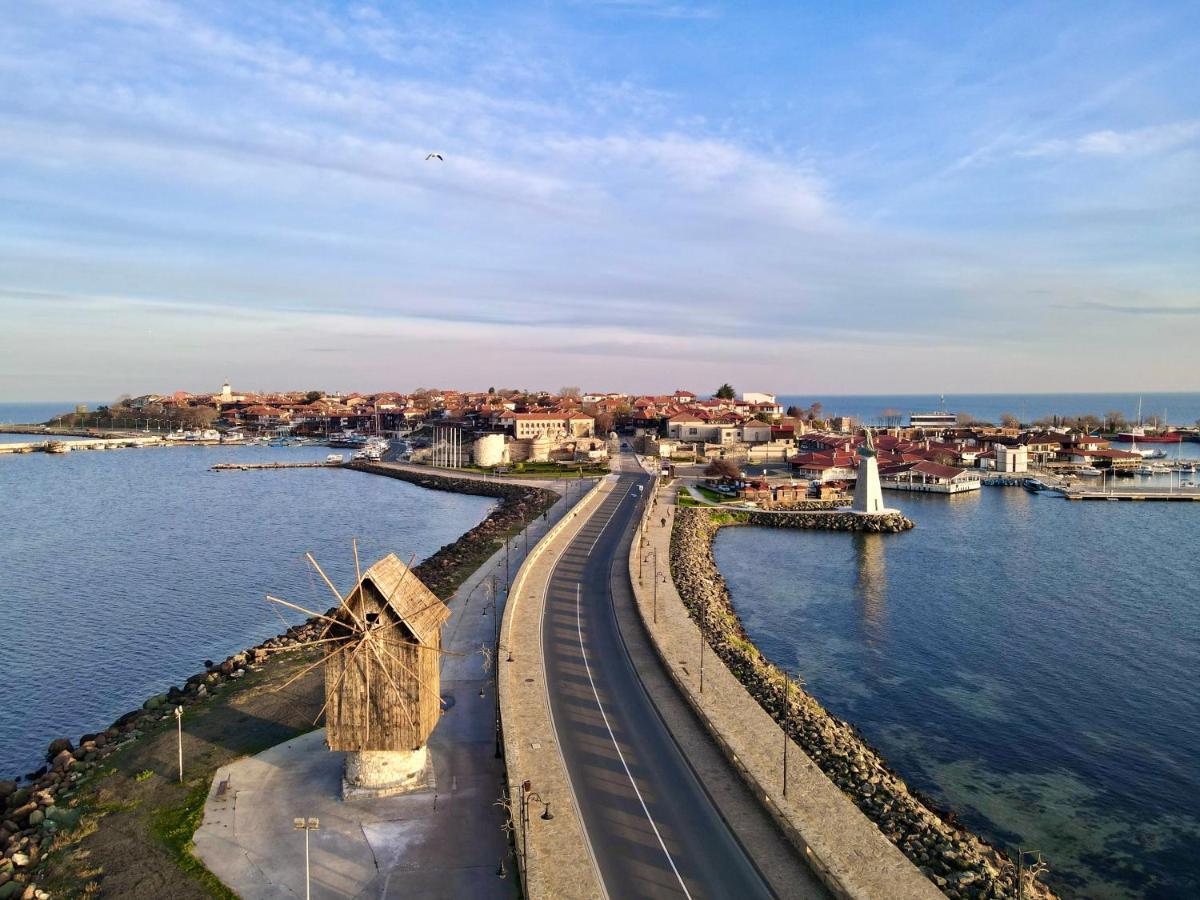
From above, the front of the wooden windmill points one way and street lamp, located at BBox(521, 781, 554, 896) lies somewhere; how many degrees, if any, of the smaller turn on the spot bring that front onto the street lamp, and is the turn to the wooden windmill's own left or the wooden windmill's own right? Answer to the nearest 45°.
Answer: approximately 90° to the wooden windmill's own left

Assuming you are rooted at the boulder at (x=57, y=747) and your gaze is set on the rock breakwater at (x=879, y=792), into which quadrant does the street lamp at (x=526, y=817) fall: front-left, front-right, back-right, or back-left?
front-right

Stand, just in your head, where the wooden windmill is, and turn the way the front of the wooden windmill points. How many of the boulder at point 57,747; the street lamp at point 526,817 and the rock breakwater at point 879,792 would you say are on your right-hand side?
1

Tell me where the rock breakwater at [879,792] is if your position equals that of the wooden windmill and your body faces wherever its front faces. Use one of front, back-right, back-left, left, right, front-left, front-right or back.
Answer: back-left

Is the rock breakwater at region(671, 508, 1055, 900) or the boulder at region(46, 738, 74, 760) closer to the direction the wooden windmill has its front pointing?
the boulder

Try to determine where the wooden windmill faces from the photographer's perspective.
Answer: facing the viewer and to the left of the viewer

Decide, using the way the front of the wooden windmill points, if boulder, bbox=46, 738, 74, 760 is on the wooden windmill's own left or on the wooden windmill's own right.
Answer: on the wooden windmill's own right

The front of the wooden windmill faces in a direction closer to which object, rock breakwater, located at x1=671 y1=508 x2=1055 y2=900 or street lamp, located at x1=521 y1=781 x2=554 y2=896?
the street lamp
